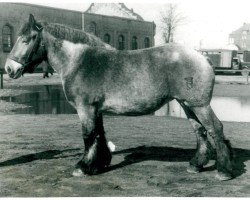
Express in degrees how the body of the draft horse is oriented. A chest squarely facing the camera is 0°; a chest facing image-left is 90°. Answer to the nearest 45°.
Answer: approximately 90°

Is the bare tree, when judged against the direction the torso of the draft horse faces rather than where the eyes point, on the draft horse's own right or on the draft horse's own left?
on the draft horse's own right
